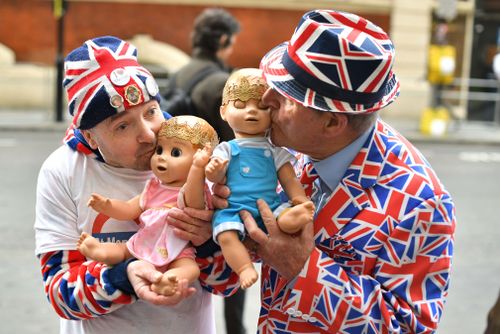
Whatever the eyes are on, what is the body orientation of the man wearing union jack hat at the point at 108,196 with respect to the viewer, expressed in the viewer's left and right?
facing the viewer and to the right of the viewer

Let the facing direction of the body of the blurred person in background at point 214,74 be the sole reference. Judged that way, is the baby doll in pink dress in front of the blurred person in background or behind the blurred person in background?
behind

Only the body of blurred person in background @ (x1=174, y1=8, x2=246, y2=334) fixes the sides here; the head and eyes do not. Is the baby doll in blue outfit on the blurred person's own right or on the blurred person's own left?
on the blurred person's own right

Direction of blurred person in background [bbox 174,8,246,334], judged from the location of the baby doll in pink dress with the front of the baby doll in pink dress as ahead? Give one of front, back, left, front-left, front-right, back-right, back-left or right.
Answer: back-right

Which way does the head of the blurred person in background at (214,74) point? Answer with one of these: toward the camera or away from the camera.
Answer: away from the camera

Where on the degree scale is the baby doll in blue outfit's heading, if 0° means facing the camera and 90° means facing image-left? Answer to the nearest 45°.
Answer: approximately 0°

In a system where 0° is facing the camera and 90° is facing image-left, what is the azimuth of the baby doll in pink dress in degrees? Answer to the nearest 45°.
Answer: approximately 45°

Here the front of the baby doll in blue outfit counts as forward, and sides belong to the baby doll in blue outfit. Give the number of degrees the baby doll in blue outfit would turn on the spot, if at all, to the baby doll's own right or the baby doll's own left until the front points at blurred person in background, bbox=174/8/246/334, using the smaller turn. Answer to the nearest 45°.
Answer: approximately 180°

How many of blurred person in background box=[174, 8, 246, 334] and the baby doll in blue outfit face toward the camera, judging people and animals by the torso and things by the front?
1

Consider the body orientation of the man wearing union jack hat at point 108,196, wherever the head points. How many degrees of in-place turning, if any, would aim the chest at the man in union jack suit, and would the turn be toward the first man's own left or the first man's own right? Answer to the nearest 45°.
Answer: approximately 45° to the first man's own left
